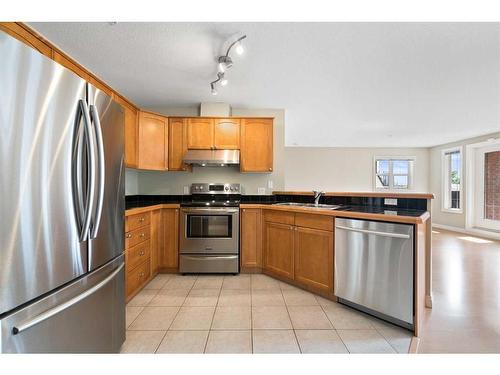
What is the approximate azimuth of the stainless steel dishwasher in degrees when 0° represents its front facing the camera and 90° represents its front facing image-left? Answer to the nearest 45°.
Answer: approximately 45°

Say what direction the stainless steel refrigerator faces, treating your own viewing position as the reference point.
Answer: facing the viewer and to the right of the viewer

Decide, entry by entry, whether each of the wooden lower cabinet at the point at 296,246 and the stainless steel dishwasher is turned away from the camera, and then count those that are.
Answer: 0

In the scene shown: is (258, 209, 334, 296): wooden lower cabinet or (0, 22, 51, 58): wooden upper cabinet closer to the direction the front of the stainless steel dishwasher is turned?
the wooden upper cabinet

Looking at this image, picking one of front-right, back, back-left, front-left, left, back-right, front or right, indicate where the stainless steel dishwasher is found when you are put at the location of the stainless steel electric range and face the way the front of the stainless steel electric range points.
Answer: front-left

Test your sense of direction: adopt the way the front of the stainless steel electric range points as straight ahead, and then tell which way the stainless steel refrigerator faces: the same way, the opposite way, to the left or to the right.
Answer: to the left

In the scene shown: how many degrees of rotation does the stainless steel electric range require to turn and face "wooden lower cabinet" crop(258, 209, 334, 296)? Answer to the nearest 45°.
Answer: approximately 45° to its left
